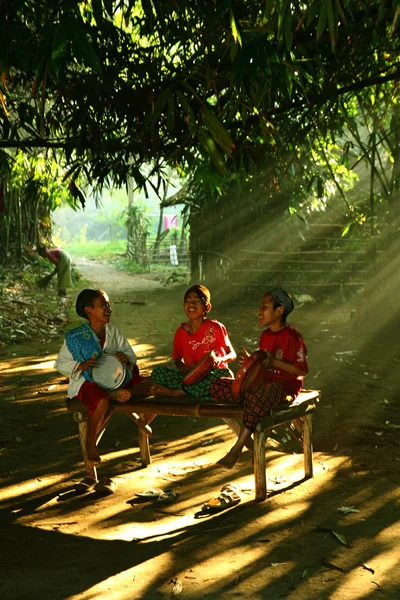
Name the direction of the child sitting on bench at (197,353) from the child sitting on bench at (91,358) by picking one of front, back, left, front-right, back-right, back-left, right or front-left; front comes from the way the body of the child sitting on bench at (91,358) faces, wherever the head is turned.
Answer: front-left

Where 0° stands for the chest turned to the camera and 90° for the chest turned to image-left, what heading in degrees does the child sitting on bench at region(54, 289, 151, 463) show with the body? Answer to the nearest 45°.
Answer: approximately 315°

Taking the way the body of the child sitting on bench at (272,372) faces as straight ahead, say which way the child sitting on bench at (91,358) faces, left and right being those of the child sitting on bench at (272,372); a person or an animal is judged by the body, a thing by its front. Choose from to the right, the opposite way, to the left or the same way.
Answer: to the left

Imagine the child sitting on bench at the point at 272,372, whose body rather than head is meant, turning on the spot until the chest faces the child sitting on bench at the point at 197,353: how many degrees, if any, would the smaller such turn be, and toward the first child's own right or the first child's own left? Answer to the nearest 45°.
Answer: approximately 90° to the first child's own right

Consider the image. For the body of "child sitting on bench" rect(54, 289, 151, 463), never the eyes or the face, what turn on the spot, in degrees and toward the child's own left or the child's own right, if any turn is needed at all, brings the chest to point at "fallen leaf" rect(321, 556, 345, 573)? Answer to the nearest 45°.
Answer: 0° — they already face it

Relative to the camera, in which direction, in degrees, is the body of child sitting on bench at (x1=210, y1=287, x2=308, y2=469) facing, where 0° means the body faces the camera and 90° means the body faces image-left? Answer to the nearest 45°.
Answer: approximately 45°

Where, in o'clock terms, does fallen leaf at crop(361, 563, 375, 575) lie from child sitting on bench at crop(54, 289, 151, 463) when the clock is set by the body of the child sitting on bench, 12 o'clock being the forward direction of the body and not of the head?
The fallen leaf is roughly at 12 o'clock from the child sitting on bench.

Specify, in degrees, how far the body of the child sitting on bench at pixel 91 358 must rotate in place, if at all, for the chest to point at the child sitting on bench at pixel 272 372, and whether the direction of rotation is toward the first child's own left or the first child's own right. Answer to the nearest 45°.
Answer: approximately 45° to the first child's own left

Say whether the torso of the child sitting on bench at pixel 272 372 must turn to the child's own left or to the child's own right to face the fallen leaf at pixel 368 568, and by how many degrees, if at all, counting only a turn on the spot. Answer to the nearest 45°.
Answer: approximately 45° to the child's own left

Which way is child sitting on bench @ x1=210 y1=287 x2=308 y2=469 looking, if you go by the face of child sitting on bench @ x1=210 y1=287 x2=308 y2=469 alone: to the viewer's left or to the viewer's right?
to the viewer's left
